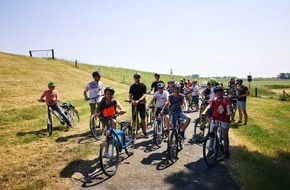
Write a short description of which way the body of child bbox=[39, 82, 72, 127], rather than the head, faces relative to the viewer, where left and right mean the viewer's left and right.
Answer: facing the viewer and to the left of the viewer

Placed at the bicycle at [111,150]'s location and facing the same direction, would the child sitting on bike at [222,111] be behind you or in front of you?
behind

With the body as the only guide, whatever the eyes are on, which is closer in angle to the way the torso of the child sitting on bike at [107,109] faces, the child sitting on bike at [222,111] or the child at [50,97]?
the child sitting on bike

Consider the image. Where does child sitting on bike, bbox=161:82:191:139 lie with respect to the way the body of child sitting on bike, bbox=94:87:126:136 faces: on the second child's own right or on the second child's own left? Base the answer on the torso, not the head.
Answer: on the second child's own left

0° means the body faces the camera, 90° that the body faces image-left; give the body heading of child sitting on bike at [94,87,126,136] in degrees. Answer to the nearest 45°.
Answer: approximately 0°

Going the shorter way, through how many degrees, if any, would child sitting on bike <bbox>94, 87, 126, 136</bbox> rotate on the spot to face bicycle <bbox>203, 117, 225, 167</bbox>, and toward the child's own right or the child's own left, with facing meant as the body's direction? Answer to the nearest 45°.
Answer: approximately 90° to the child's own left

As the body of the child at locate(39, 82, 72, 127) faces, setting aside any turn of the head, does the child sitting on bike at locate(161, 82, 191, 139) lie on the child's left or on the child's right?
on the child's left

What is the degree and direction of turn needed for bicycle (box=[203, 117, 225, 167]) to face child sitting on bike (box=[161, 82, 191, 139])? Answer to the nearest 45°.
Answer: approximately 90° to its right

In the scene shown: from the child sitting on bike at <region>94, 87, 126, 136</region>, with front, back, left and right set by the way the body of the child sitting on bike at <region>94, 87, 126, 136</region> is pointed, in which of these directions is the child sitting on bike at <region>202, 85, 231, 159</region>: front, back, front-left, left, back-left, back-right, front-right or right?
left

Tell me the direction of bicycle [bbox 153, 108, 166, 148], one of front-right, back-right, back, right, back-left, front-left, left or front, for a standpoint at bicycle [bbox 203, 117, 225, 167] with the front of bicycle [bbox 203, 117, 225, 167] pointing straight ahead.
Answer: right

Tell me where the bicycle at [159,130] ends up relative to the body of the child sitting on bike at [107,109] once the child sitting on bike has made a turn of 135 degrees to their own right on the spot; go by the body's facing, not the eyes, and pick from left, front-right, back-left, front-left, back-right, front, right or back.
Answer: right
